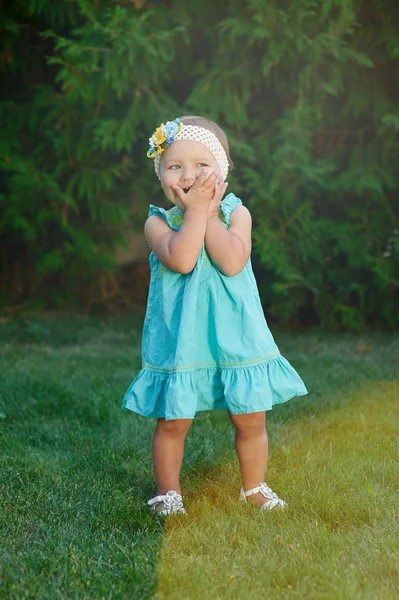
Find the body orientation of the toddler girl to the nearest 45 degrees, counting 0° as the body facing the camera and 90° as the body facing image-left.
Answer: approximately 0°
